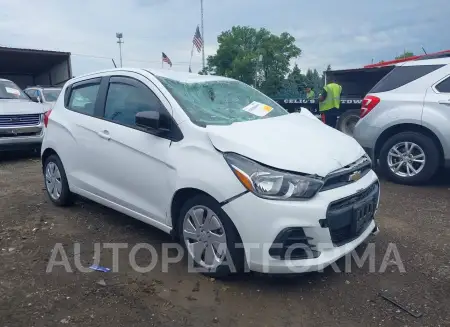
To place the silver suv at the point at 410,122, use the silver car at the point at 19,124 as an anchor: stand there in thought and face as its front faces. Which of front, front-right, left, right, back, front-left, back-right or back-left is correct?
front-left

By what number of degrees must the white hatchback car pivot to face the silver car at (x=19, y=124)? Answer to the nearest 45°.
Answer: approximately 180°

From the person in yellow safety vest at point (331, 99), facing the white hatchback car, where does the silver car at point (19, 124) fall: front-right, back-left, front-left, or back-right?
front-right

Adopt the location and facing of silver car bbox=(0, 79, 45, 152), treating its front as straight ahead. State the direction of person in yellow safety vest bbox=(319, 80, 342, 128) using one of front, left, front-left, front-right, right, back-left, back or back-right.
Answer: left

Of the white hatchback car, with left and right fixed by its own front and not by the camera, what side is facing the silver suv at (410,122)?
left

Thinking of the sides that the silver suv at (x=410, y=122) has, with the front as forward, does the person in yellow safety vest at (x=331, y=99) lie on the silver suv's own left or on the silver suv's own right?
on the silver suv's own left

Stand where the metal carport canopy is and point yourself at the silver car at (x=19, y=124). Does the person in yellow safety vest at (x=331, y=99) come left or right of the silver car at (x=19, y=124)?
left

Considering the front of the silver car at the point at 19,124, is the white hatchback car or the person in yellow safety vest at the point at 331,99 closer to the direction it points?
the white hatchback car

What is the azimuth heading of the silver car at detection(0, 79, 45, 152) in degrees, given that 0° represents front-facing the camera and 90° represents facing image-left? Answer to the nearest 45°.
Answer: approximately 0°

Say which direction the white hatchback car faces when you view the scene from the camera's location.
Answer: facing the viewer and to the right of the viewer

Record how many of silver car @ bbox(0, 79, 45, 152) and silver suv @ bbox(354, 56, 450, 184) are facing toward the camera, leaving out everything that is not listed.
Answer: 1
